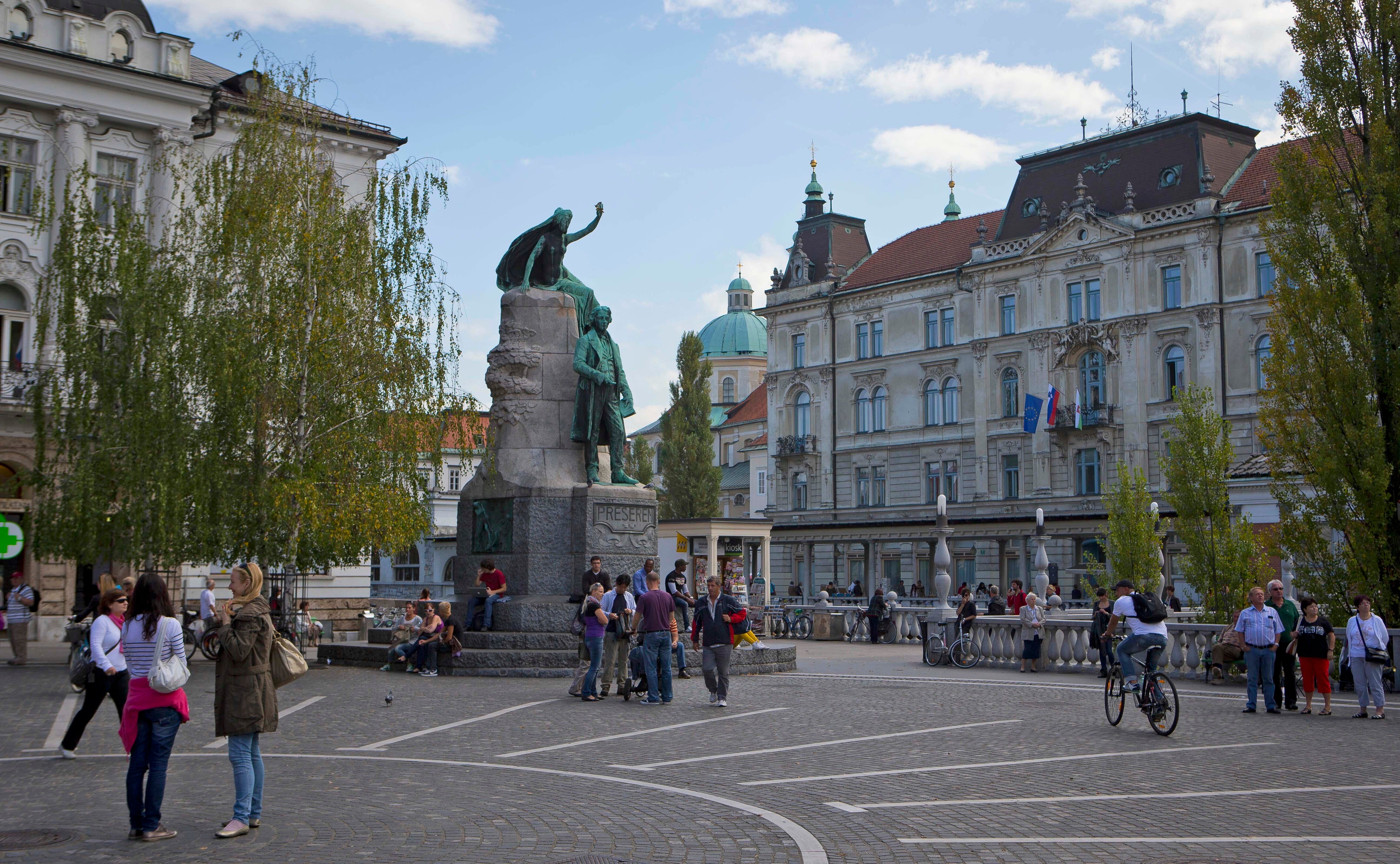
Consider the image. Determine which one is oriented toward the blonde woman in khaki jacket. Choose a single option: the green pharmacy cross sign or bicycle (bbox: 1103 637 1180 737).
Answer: the green pharmacy cross sign

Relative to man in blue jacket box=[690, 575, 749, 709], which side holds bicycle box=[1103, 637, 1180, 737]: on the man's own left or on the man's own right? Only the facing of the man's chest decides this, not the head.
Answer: on the man's own left

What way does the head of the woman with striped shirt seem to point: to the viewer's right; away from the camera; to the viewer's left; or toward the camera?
away from the camera

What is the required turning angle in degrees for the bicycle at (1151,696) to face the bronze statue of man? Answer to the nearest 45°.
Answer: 0° — it already faces it

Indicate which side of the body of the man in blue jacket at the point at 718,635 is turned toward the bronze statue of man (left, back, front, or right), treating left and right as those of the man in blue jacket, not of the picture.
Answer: back

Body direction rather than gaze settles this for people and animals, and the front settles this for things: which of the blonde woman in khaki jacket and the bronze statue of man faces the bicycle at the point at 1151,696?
the bronze statue of man

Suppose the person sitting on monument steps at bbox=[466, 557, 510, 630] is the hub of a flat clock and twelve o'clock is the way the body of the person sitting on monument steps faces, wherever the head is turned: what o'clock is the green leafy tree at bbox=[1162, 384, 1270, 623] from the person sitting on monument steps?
The green leafy tree is roughly at 7 o'clock from the person sitting on monument steps.

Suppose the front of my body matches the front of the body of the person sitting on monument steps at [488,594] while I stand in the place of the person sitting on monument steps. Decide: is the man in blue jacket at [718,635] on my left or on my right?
on my left
